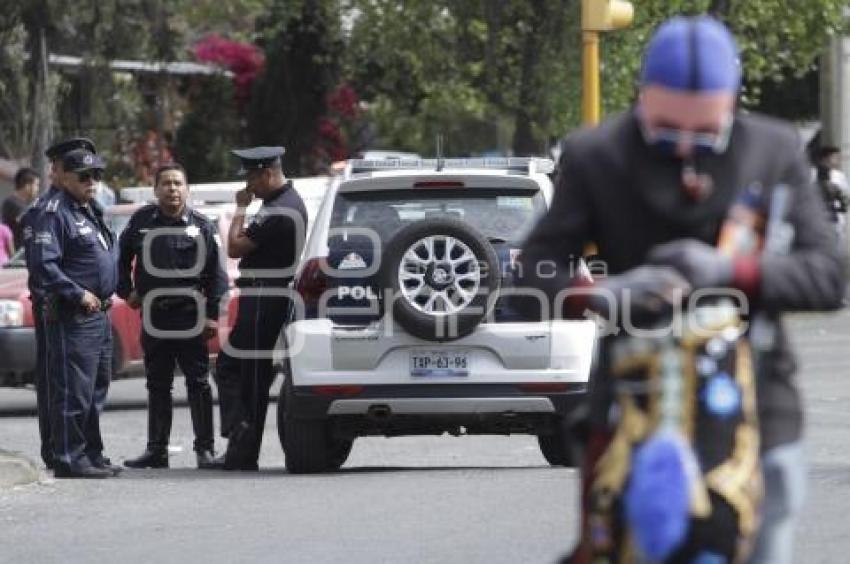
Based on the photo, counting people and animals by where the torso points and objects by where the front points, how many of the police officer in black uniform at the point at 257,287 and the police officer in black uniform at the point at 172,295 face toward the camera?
1

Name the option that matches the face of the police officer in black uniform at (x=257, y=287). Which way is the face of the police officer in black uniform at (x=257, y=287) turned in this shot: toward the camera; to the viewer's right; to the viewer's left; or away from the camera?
to the viewer's left

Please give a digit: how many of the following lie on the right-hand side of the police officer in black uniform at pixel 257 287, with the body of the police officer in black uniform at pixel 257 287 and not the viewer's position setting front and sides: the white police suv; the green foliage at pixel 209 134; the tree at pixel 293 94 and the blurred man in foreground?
2

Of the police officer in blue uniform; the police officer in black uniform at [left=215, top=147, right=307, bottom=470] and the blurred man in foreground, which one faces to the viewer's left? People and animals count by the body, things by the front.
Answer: the police officer in black uniform

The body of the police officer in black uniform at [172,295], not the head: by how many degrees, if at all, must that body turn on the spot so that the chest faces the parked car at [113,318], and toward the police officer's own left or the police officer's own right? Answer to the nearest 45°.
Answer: approximately 180°

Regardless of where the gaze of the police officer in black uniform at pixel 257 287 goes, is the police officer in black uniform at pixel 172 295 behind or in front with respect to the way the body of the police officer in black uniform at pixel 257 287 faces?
in front

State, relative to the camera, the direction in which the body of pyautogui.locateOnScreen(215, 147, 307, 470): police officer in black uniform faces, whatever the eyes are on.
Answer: to the viewer's left

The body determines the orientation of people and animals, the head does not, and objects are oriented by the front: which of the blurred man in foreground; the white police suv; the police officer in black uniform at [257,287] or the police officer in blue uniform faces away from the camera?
the white police suv

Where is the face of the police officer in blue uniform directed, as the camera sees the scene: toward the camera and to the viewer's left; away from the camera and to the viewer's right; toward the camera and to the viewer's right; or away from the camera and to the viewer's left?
toward the camera and to the viewer's right

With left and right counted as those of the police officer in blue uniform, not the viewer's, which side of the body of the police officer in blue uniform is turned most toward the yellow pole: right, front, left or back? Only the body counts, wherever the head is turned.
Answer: left

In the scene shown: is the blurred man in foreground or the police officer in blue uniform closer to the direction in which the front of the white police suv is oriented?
the police officer in blue uniform

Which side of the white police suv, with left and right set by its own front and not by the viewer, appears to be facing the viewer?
back
